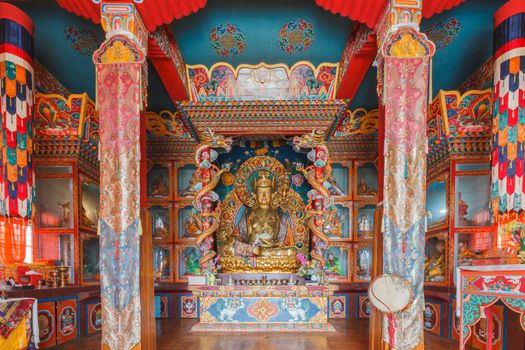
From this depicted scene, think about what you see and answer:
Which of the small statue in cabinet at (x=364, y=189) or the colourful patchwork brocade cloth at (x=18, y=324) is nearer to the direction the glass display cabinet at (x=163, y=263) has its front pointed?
the colourful patchwork brocade cloth

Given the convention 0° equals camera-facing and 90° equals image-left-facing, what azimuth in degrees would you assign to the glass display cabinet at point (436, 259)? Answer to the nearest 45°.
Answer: approximately 45°
